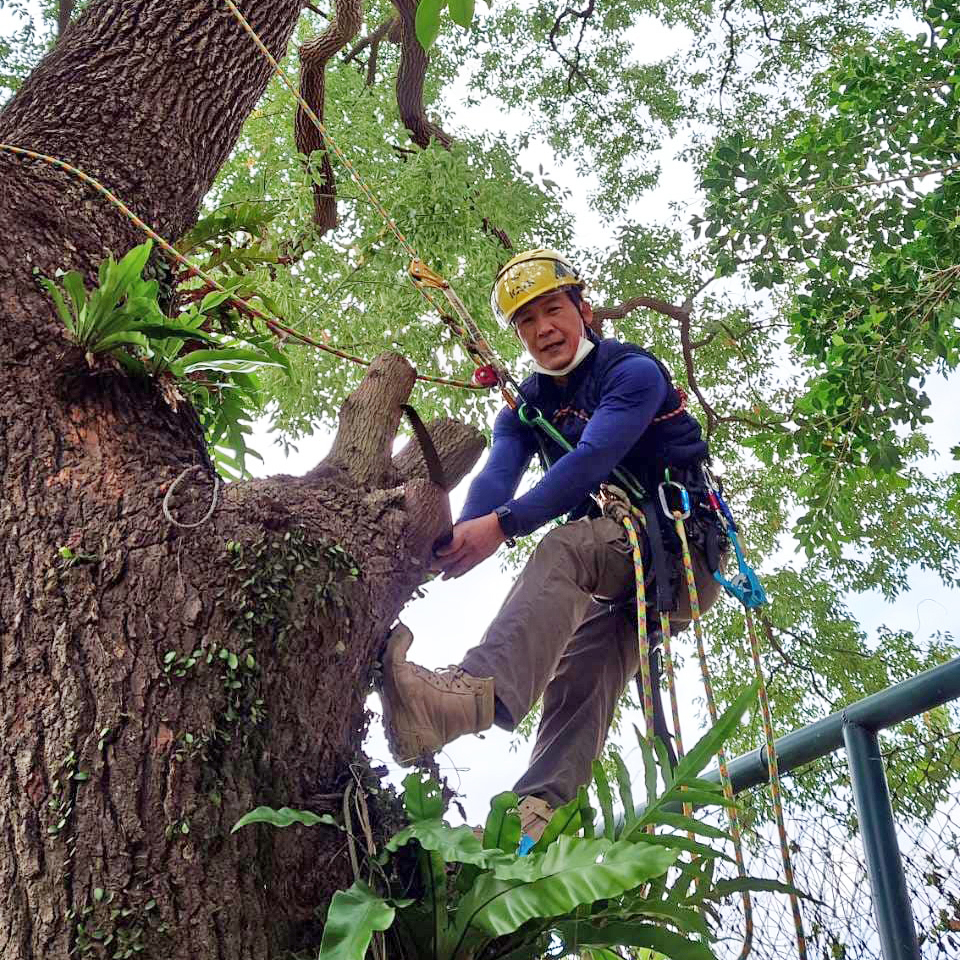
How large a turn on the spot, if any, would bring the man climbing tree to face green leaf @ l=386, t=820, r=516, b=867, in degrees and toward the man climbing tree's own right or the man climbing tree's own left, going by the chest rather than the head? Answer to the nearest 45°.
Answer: approximately 45° to the man climbing tree's own left

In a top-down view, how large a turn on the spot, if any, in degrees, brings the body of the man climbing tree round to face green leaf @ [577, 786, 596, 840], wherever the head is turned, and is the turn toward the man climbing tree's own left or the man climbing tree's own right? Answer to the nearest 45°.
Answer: approximately 45° to the man climbing tree's own left

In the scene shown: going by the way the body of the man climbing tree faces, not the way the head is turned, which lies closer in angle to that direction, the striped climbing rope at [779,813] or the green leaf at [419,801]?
the green leaf

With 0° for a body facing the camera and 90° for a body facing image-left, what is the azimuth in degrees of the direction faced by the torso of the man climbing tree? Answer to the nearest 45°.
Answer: approximately 45°
